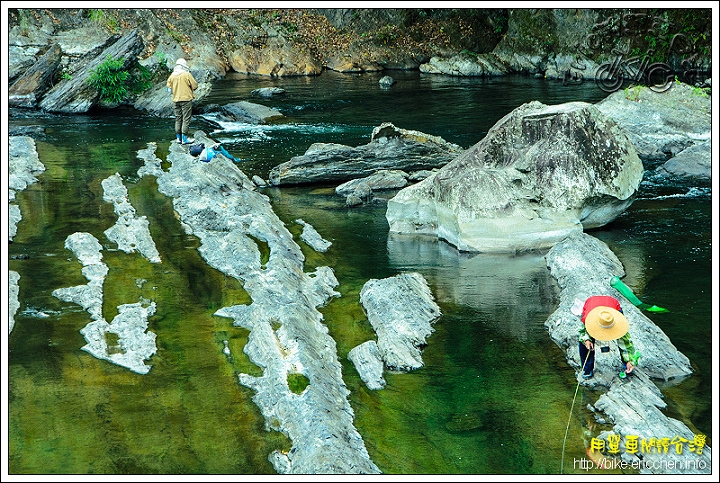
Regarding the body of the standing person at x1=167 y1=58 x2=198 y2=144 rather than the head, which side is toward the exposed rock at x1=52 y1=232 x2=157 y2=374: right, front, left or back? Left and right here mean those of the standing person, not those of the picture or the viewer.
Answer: back

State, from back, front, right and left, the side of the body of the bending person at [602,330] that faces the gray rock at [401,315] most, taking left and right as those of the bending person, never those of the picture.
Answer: right

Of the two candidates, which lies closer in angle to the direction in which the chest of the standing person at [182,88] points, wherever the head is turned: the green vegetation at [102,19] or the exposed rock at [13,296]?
the green vegetation

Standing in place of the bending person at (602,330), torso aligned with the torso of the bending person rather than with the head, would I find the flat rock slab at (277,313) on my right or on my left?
on my right

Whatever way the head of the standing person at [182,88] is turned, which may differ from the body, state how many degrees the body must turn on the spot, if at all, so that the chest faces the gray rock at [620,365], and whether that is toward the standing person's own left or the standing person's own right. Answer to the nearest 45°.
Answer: approximately 180°

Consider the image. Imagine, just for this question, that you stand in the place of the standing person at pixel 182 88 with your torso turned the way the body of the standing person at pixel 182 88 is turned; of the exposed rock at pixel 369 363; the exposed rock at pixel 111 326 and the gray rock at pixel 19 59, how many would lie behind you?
2

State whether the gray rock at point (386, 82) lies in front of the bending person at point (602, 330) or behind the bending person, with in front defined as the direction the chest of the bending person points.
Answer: behind

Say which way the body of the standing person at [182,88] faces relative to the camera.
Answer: away from the camera

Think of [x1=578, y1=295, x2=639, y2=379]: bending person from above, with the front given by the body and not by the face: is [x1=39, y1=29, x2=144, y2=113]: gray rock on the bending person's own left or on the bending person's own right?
on the bending person's own right

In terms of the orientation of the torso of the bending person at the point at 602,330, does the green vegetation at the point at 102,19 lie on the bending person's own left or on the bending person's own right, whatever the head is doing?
on the bending person's own right

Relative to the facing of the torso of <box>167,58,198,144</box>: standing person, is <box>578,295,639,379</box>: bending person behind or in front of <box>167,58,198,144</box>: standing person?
behind

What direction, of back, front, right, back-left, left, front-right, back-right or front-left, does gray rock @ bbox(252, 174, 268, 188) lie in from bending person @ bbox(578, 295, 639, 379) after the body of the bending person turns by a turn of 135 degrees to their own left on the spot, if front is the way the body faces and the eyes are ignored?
left

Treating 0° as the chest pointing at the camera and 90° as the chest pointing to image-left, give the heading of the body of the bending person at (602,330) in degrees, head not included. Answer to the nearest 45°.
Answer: approximately 0°

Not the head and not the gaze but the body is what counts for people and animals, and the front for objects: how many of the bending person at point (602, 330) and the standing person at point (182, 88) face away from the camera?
1

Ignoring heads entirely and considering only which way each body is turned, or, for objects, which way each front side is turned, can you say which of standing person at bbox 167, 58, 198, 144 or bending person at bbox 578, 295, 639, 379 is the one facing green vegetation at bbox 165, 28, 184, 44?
standing person at bbox 167, 58, 198, 144
